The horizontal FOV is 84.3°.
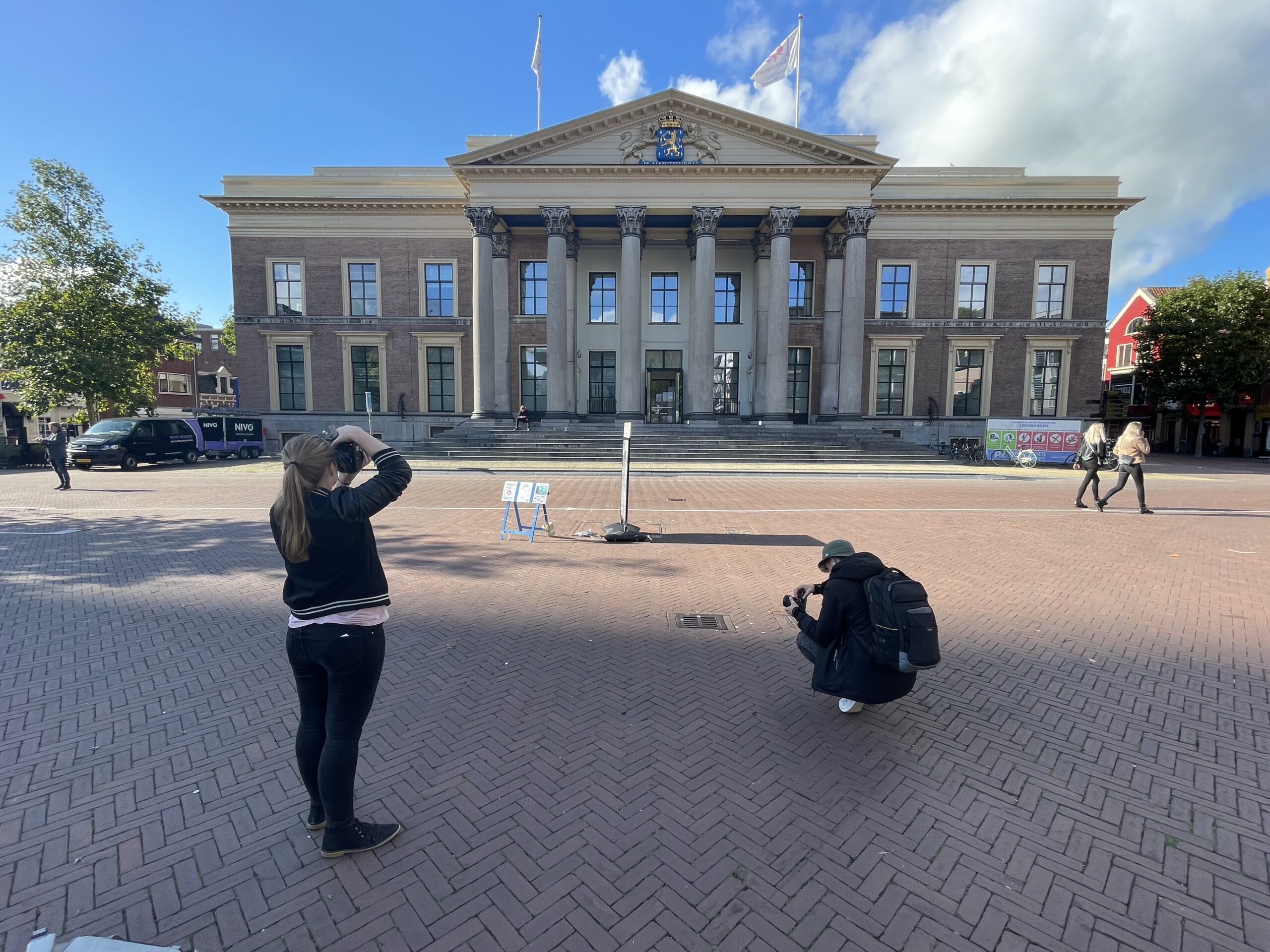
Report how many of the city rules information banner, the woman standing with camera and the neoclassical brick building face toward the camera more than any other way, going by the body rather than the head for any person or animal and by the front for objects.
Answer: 2

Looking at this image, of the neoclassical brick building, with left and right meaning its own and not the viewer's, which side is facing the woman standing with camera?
front

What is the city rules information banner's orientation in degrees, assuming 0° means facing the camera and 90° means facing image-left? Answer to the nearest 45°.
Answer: approximately 0°

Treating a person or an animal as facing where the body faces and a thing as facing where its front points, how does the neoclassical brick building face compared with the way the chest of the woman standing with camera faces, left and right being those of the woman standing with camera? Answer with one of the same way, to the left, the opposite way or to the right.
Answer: the opposite way

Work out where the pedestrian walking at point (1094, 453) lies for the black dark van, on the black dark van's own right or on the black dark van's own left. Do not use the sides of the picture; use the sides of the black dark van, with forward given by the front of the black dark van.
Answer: on the black dark van's own left

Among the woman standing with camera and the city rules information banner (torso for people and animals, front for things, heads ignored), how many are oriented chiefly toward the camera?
1

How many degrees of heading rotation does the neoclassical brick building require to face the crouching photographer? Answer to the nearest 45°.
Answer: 0° — it already faces them
